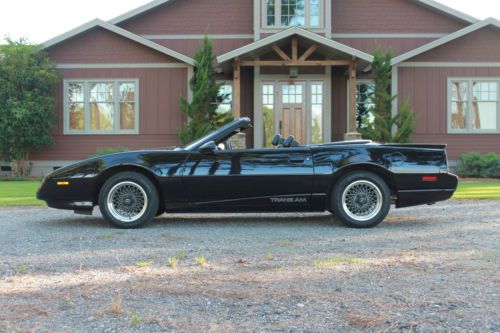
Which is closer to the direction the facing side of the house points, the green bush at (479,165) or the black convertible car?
the black convertible car

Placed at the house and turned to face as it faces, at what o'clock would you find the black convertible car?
The black convertible car is roughly at 12 o'clock from the house.

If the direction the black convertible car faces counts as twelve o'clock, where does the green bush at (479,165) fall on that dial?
The green bush is roughly at 4 o'clock from the black convertible car.

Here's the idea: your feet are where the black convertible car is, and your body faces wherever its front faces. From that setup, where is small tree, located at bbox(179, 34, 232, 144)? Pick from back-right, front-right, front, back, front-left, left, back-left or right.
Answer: right

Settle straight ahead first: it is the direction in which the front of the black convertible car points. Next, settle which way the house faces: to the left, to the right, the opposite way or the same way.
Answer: to the left

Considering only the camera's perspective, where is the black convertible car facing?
facing to the left of the viewer

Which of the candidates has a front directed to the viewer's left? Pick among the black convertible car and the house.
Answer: the black convertible car

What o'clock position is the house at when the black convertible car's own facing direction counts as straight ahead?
The house is roughly at 3 o'clock from the black convertible car.

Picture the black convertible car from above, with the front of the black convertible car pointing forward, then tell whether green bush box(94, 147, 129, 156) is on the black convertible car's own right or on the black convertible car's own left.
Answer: on the black convertible car's own right

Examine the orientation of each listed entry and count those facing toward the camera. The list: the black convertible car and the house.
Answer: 1

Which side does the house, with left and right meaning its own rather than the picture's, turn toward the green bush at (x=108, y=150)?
right
